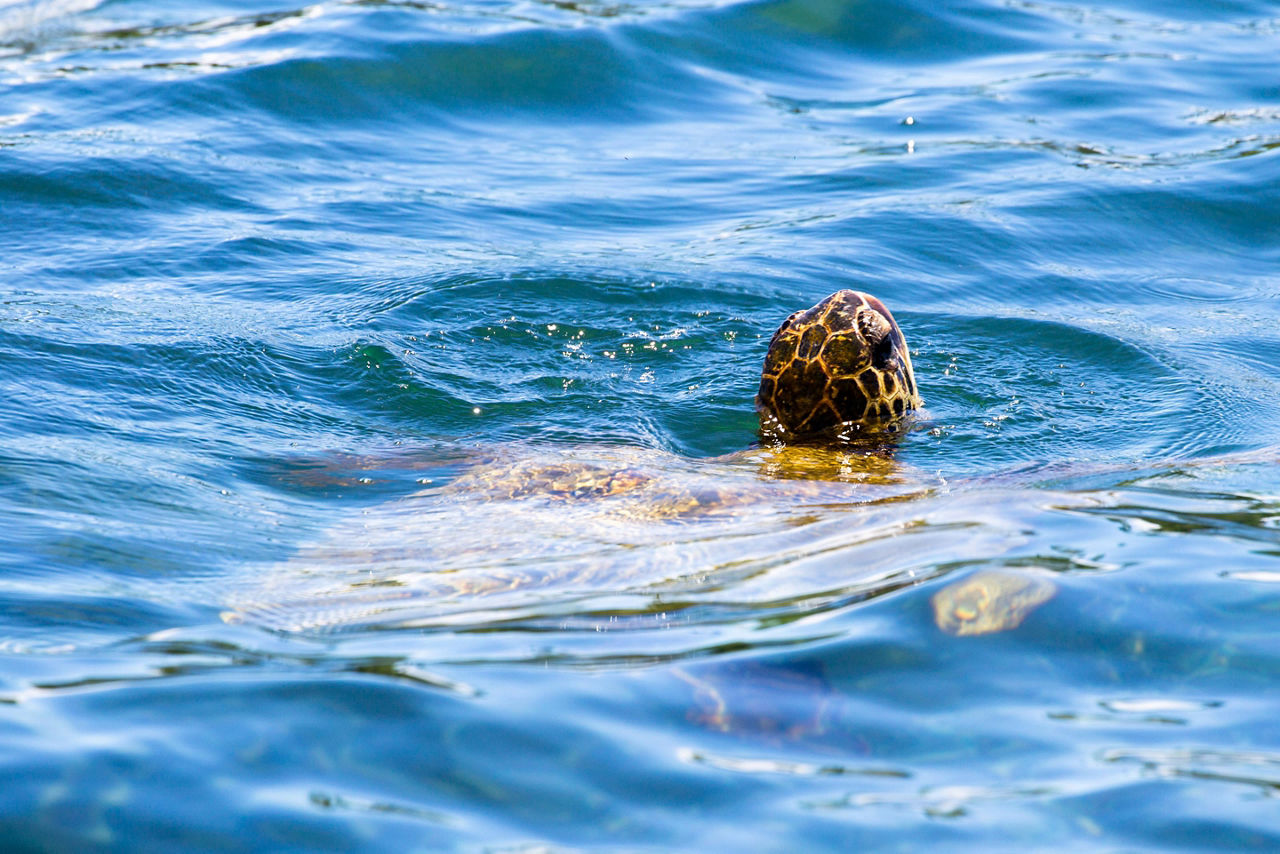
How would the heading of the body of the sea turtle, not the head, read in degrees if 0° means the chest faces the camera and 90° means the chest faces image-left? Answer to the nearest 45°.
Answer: approximately 225°
